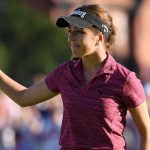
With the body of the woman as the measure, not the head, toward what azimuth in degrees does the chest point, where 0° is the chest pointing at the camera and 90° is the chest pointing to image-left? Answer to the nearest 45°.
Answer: approximately 45°
